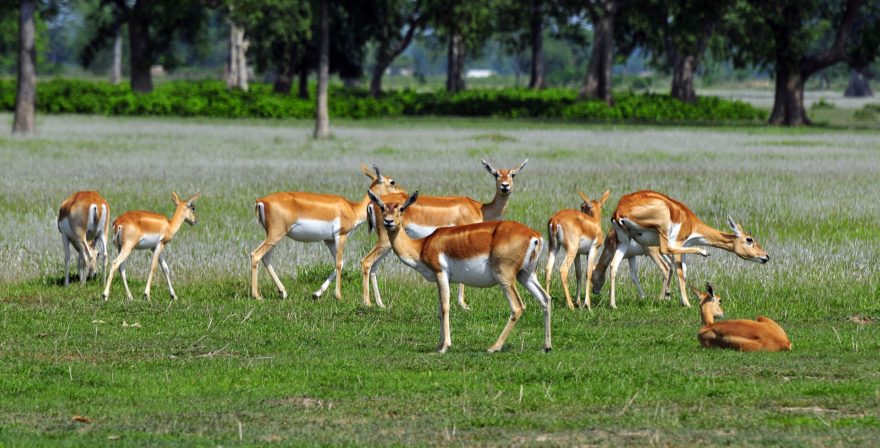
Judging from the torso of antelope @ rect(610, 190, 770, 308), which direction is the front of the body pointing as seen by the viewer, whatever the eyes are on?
to the viewer's right

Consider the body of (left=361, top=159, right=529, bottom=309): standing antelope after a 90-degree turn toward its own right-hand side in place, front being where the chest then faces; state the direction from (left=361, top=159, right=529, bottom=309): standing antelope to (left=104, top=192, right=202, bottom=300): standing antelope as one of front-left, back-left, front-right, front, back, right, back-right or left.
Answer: right

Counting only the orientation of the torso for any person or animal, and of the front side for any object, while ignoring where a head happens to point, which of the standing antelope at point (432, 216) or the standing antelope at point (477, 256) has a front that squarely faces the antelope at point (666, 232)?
the standing antelope at point (432, 216)

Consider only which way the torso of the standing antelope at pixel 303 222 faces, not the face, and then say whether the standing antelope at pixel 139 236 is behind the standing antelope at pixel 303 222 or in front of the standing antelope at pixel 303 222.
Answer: behind

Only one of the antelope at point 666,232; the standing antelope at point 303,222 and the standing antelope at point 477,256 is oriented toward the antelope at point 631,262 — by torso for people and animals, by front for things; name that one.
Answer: the standing antelope at point 303,222

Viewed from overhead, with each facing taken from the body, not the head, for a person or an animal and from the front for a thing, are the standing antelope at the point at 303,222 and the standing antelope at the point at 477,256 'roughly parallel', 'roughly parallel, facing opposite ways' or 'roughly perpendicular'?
roughly parallel, facing opposite ways

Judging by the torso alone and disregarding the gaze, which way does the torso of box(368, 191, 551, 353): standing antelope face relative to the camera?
to the viewer's left

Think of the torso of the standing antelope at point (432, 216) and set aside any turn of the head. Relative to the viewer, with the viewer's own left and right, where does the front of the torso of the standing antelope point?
facing to the right of the viewer

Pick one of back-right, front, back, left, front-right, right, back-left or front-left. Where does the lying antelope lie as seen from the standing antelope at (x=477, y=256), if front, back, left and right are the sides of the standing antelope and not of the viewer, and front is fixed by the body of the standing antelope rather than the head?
back

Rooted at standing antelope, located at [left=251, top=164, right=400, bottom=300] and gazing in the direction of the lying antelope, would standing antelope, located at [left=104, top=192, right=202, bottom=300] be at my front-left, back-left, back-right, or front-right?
back-right

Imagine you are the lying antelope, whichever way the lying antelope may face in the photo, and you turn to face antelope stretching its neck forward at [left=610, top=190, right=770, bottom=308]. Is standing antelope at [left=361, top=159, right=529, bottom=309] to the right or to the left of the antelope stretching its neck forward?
left

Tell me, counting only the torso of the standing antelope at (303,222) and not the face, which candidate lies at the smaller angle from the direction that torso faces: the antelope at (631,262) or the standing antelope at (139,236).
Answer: the antelope

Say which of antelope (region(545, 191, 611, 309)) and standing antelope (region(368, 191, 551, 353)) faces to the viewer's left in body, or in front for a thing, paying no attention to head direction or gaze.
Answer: the standing antelope

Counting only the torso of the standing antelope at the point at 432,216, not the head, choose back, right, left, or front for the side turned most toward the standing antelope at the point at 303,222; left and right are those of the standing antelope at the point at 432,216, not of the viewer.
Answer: back

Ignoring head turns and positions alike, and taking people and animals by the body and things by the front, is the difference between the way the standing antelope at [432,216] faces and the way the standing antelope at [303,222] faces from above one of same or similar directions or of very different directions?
same or similar directions

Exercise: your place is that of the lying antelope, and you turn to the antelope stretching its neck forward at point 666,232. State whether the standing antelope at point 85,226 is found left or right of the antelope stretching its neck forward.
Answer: left

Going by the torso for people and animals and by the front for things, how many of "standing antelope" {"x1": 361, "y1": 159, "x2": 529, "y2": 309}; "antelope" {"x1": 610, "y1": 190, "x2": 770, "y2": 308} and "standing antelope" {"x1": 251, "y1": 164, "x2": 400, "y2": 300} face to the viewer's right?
3

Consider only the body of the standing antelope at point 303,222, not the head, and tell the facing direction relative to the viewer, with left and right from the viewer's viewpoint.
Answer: facing to the right of the viewer

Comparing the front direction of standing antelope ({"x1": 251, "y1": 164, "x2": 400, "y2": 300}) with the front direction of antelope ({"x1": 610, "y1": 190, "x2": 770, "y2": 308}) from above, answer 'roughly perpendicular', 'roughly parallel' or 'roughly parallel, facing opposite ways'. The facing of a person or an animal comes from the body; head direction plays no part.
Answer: roughly parallel

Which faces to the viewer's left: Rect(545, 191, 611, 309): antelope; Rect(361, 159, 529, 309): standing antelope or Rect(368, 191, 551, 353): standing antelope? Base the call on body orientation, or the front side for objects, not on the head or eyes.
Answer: Rect(368, 191, 551, 353): standing antelope

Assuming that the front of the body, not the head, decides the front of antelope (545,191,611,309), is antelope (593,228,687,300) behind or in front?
in front
